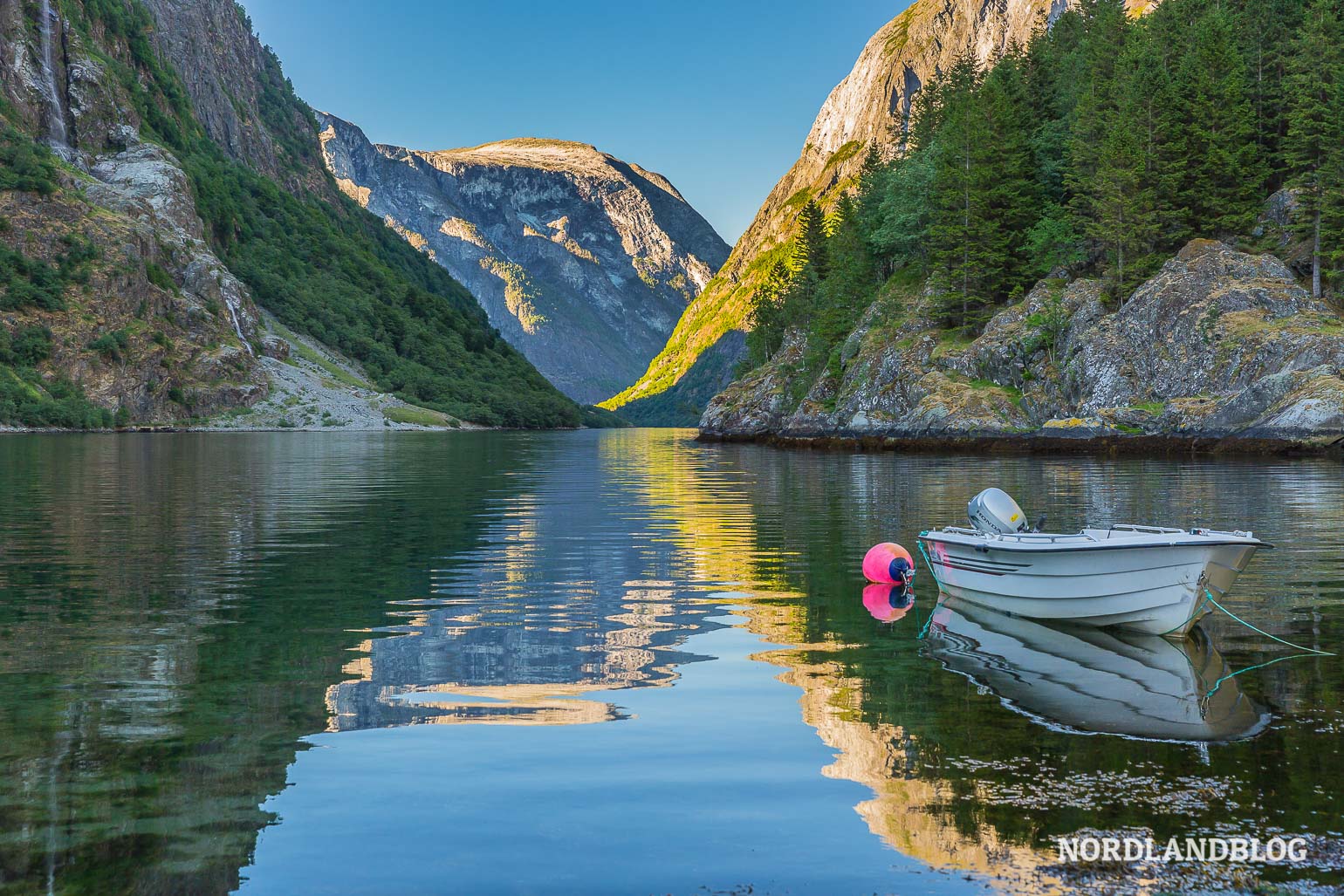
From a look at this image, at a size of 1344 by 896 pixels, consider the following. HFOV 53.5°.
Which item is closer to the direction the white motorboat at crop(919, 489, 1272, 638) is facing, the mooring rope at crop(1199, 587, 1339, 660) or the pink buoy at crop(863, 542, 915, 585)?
the mooring rope

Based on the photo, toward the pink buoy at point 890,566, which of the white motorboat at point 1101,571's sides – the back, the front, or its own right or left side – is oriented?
back

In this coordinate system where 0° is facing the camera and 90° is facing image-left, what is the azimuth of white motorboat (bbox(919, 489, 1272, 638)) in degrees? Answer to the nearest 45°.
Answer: approximately 315°
